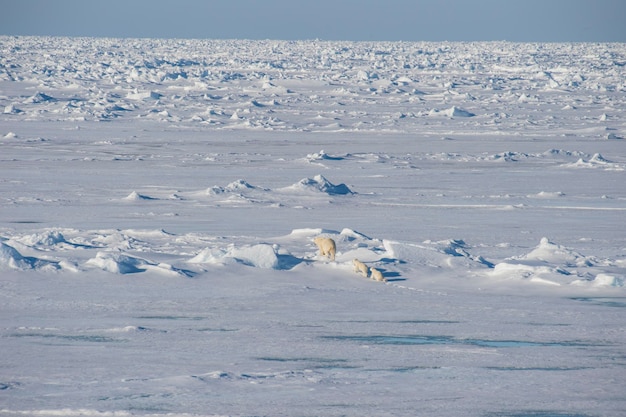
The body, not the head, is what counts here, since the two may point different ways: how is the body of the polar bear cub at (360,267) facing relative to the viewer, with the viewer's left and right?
facing away from the viewer and to the left of the viewer

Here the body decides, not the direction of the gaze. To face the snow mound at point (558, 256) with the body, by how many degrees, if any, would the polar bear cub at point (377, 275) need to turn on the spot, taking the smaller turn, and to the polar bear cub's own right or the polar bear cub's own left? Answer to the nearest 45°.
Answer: approximately 135° to the polar bear cub's own right

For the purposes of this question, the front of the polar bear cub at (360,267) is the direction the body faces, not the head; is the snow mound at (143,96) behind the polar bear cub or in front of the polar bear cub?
in front

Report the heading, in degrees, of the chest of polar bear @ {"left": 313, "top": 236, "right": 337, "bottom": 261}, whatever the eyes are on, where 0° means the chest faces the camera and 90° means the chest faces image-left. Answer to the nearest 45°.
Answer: approximately 135°

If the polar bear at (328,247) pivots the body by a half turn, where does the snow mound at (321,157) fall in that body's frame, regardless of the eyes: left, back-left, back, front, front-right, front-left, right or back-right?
back-left

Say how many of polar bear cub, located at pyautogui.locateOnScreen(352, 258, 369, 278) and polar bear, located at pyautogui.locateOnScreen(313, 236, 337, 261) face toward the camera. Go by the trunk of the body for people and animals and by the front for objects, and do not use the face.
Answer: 0

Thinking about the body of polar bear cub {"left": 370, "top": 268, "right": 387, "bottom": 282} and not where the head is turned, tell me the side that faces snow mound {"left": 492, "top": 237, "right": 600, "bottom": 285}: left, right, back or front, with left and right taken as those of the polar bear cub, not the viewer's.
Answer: back

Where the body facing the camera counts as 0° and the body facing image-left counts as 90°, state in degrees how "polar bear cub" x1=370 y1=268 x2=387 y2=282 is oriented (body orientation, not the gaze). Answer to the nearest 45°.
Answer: approximately 90°

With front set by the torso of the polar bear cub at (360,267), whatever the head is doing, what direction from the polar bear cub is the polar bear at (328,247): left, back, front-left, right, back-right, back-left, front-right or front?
front

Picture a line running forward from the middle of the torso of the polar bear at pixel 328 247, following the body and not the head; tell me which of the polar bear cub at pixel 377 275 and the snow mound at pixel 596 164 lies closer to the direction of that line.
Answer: the snow mound
